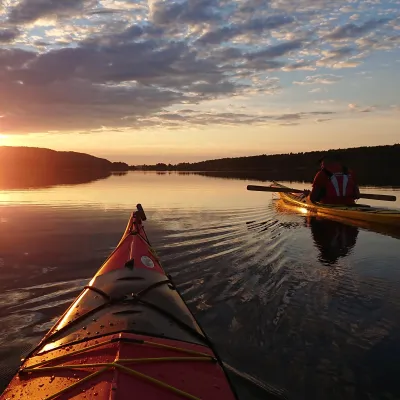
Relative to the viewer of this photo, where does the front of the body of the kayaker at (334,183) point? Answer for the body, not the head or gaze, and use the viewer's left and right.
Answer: facing away from the viewer and to the left of the viewer

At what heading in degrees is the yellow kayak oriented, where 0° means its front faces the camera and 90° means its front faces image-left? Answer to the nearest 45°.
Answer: approximately 135°
